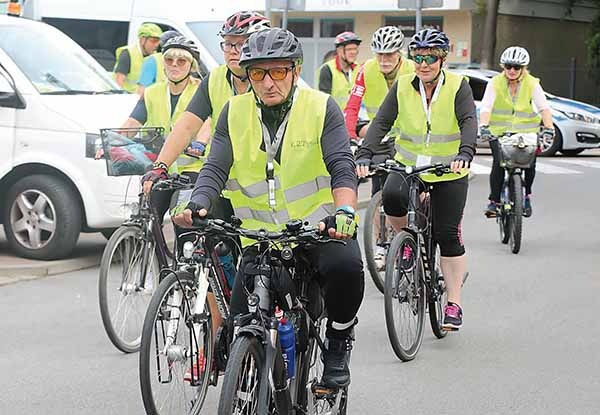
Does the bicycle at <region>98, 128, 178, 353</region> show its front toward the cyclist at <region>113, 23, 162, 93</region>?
no

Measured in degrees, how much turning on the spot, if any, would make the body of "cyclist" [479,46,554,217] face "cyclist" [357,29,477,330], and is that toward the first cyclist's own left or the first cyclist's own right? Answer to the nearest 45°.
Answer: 0° — they already face them

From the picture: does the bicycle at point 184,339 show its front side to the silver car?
no

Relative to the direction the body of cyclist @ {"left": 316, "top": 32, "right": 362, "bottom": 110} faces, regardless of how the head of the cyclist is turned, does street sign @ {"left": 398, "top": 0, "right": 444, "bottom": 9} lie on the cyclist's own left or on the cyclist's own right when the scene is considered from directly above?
on the cyclist's own left

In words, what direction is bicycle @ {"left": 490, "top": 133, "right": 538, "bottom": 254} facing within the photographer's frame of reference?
facing the viewer

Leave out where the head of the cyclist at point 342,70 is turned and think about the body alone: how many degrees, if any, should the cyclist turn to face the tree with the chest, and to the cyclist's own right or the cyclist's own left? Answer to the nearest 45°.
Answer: approximately 135° to the cyclist's own left

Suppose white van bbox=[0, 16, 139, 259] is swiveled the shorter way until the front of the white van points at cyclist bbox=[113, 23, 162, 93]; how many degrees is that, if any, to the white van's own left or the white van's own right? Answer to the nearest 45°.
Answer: approximately 135° to the white van's own left

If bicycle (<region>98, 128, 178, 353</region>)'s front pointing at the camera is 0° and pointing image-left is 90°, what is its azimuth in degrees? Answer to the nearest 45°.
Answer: approximately 45°

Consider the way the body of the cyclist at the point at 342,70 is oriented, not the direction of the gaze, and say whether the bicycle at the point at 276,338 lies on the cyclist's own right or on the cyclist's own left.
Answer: on the cyclist's own right

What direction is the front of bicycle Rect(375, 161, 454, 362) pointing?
toward the camera

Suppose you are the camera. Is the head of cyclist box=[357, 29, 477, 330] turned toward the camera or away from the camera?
toward the camera

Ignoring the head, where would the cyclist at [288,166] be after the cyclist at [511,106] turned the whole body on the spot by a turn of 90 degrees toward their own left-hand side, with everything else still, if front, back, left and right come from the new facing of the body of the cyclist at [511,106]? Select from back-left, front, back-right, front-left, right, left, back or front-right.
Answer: right

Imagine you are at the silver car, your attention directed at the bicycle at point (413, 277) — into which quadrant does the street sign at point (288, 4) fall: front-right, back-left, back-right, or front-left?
front-right

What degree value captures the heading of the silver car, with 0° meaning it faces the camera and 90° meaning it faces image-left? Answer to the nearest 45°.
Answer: approximately 315°

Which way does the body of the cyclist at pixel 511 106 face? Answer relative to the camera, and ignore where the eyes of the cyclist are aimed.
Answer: toward the camera

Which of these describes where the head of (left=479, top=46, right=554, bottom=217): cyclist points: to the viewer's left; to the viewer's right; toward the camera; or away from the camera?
toward the camera

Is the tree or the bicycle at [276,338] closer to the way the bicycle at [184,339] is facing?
the bicycle
